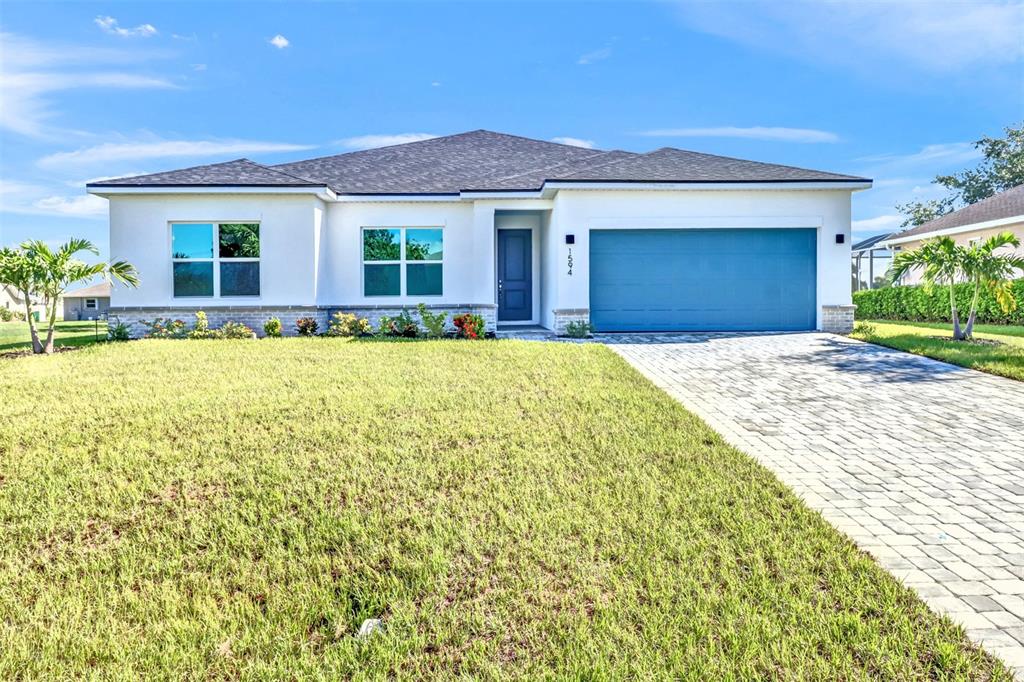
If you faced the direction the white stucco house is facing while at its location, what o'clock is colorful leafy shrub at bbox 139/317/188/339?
The colorful leafy shrub is roughly at 3 o'clock from the white stucco house.

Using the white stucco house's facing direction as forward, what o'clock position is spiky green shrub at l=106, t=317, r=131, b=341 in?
The spiky green shrub is roughly at 3 o'clock from the white stucco house.

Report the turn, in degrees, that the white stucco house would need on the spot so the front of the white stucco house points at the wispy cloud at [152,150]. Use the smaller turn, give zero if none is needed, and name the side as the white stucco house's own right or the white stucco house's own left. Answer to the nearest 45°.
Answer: approximately 135° to the white stucco house's own right

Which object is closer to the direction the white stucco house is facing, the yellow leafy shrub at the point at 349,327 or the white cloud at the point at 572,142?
the yellow leafy shrub

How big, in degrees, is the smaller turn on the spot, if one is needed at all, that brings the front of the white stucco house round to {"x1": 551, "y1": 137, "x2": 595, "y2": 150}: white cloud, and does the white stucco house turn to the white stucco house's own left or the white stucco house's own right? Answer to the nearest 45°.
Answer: approximately 180°

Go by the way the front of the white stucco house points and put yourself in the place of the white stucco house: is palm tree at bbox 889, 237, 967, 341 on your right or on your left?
on your left

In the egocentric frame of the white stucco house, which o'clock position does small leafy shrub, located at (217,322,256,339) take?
The small leafy shrub is roughly at 1 o'clock from the white stucco house.

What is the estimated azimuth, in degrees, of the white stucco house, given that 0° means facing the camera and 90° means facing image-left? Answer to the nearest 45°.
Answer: approximately 0°

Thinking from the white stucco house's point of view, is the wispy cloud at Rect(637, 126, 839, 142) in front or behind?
behind

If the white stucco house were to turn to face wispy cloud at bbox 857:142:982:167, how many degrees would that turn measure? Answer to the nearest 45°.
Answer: approximately 135° to its left
